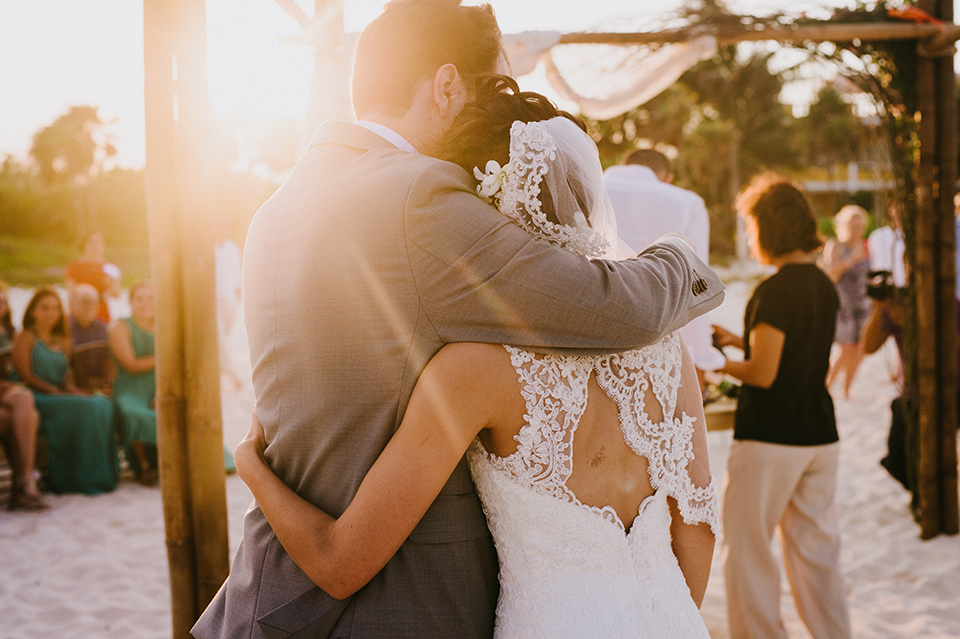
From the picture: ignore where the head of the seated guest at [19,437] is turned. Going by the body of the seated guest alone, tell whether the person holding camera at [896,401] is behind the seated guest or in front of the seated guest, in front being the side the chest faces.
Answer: in front

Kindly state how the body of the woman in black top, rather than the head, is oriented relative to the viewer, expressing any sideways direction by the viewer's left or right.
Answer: facing away from the viewer and to the left of the viewer

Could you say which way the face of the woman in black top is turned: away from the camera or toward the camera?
away from the camera

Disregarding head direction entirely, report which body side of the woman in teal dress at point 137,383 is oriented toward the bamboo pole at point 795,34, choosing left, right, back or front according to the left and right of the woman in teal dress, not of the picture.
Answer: front

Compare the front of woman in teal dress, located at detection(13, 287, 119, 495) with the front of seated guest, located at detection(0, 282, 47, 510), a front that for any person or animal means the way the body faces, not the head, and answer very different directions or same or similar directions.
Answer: same or similar directions

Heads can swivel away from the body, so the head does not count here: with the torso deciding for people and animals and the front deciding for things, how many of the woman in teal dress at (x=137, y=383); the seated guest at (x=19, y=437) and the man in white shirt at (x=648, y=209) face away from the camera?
1

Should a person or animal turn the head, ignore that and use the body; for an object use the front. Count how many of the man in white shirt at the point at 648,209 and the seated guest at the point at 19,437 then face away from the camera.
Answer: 1

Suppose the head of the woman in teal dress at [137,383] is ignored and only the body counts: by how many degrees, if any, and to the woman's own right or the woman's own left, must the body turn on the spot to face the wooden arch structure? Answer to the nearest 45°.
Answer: approximately 45° to the woman's own right

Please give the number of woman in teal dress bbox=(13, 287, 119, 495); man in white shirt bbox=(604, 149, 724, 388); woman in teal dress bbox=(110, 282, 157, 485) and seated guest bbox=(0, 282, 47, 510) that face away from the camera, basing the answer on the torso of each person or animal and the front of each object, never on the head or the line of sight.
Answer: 1

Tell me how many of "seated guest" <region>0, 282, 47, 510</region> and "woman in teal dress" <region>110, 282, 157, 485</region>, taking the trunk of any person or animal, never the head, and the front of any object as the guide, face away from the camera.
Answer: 0

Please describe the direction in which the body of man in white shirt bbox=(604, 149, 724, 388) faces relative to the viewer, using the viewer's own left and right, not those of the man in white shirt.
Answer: facing away from the viewer

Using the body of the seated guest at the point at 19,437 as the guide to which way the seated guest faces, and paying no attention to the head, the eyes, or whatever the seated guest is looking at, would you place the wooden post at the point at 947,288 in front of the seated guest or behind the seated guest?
in front

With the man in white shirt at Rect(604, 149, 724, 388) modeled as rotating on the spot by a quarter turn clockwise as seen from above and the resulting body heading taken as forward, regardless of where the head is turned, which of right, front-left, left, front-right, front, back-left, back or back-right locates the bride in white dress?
right

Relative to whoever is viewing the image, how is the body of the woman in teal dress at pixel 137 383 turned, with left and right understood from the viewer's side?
facing the viewer and to the right of the viewer

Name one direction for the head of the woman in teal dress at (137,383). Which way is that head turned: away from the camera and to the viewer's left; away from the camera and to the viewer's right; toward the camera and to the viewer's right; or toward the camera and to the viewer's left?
toward the camera and to the viewer's right

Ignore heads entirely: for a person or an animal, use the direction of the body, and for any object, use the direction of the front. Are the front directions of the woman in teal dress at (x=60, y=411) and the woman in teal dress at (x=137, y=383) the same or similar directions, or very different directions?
same or similar directions

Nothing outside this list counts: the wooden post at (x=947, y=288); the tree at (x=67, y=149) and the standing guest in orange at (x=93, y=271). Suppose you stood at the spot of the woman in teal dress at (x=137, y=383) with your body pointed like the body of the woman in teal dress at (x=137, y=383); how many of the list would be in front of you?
1
